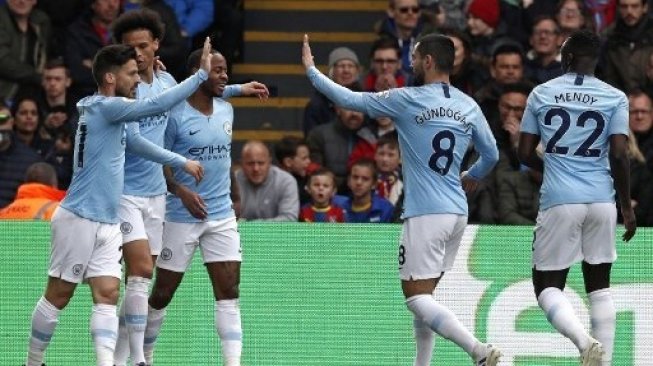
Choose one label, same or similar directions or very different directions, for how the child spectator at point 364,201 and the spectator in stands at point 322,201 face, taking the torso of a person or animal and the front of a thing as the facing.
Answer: same or similar directions

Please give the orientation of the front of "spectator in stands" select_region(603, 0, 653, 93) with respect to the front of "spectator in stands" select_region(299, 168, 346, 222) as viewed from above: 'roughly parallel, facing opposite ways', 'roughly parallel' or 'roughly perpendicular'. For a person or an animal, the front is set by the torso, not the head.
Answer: roughly parallel

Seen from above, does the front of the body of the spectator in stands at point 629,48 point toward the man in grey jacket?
no

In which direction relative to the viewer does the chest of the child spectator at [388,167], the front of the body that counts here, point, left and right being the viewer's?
facing the viewer

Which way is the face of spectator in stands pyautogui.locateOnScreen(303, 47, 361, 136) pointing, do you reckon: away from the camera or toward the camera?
toward the camera

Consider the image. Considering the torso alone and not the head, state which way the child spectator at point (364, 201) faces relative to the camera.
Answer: toward the camera

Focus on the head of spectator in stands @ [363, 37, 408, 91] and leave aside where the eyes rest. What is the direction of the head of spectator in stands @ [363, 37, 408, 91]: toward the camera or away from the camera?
toward the camera

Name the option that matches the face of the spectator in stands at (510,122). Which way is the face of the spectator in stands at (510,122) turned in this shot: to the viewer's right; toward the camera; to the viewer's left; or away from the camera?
toward the camera

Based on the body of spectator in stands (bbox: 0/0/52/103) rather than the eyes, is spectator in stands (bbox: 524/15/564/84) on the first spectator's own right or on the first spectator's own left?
on the first spectator's own left

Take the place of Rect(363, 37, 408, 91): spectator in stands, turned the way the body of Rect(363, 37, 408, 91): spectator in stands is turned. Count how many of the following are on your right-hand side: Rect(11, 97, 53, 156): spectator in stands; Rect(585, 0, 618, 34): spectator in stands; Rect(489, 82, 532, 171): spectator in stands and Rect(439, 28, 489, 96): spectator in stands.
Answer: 1

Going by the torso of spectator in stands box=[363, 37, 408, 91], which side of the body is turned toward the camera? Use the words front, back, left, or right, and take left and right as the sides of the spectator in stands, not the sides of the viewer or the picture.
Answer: front

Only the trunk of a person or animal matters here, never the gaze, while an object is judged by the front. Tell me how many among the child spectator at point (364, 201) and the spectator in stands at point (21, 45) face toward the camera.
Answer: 2

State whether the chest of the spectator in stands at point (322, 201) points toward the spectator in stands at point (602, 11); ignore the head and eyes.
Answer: no

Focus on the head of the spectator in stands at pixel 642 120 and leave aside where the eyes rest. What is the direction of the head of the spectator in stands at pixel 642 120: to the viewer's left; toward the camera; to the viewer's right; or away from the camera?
toward the camera

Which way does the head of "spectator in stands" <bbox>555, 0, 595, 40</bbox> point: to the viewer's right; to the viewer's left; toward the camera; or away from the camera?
toward the camera

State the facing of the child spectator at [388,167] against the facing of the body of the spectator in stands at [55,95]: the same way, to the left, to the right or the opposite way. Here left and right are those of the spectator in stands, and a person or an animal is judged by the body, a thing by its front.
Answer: the same way

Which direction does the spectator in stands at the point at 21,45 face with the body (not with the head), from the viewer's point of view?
toward the camera
